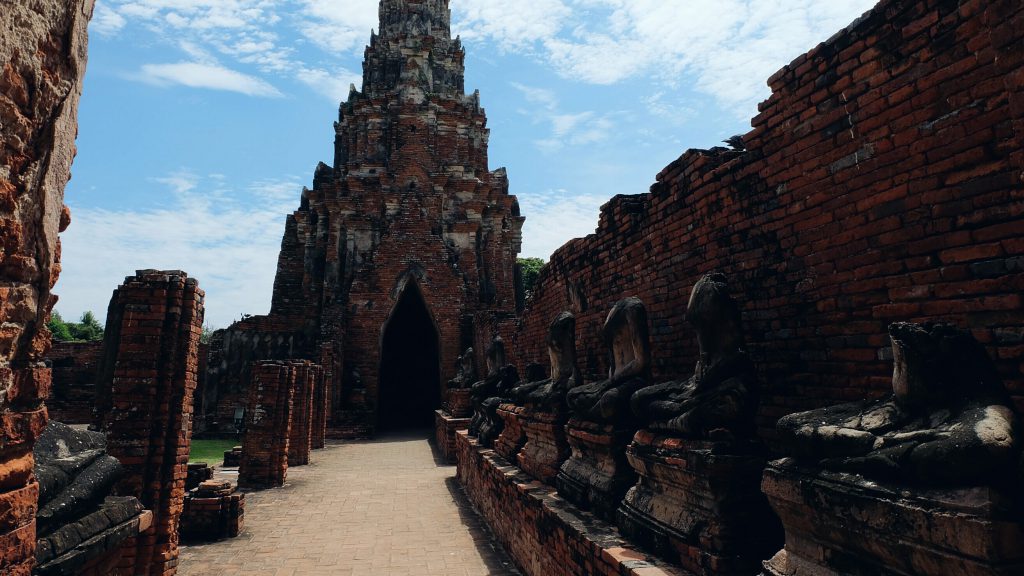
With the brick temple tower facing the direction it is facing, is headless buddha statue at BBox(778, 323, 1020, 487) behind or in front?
in front

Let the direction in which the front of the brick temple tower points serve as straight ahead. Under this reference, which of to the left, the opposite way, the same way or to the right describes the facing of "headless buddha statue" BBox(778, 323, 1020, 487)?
to the right

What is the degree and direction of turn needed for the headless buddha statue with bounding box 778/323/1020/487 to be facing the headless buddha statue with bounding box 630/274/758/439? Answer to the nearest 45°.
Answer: approximately 90° to its right

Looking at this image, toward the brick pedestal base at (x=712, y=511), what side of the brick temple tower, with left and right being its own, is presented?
front

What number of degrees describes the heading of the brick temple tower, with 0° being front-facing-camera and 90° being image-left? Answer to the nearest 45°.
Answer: approximately 0°

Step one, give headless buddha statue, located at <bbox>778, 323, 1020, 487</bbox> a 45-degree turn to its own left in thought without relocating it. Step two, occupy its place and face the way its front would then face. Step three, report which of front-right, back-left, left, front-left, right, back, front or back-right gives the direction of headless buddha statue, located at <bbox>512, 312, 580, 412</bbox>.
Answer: back-right

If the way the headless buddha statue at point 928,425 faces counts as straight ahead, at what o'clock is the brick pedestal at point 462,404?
The brick pedestal is roughly at 3 o'clock from the headless buddha statue.

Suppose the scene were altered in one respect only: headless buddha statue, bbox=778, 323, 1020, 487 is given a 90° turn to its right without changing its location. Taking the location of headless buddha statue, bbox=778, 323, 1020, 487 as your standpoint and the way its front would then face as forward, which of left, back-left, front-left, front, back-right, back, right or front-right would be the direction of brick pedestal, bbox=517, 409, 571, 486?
front

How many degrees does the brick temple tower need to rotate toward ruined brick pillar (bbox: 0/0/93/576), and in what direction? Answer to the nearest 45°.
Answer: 0° — it already faces it

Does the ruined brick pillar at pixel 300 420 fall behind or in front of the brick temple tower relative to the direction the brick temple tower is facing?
in front

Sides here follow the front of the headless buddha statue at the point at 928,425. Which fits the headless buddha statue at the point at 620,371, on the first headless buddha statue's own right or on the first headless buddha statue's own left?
on the first headless buddha statue's own right

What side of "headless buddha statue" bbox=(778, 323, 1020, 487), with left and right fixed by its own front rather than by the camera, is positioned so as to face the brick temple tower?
right

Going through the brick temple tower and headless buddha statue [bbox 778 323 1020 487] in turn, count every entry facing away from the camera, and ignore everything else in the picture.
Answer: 0
